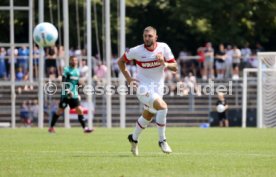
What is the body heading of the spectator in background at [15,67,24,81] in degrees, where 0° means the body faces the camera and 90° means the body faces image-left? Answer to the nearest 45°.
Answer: approximately 0°

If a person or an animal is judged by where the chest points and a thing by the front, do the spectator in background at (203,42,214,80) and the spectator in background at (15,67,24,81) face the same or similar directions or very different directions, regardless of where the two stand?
same or similar directions

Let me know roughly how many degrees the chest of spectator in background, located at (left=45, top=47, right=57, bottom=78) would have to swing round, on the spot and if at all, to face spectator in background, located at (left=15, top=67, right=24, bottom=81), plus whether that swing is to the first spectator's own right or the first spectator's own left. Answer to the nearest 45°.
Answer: approximately 45° to the first spectator's own right

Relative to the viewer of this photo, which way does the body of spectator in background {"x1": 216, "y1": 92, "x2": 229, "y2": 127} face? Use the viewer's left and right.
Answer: facing the viewer and to the left of the viewer

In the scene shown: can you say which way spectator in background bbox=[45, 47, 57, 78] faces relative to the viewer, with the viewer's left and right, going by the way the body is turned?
facing the viewer

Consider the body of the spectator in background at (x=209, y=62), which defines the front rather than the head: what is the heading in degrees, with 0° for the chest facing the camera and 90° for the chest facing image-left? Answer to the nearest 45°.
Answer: approximately 0°

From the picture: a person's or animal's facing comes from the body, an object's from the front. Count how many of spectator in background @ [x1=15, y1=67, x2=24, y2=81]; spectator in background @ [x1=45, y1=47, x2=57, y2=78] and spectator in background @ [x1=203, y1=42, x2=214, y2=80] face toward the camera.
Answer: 3

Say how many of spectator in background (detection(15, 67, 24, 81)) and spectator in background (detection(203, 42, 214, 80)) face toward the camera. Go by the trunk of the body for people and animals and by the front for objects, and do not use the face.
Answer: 2
